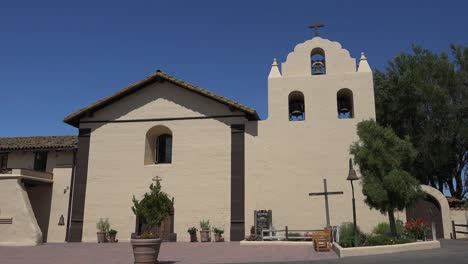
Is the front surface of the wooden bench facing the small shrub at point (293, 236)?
no

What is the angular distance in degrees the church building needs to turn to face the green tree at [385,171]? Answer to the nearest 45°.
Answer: approximately 45° to its left

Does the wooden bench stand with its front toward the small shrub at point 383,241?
no

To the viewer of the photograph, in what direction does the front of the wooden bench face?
facing the viewer and to the left of the viewer

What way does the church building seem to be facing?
toward the camera

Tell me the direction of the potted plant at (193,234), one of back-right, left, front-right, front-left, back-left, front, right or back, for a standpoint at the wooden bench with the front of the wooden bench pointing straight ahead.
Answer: right

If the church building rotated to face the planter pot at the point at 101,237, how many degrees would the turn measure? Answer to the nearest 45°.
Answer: approximately 90° to its right

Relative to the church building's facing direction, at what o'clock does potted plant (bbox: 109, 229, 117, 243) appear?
The potted plant is roughly at 3 o'clock from the church building.

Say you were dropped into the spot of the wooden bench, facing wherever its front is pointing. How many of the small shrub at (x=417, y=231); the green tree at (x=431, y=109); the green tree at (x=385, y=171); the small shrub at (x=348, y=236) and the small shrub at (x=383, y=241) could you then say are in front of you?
0

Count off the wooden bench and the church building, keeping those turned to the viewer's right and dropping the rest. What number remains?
0

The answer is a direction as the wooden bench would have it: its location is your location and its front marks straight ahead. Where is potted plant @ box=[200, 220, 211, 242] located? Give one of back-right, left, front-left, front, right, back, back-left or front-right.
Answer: right

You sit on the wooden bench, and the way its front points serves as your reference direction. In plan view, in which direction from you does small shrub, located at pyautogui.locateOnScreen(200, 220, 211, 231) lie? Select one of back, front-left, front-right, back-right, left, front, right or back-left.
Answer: right
